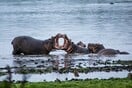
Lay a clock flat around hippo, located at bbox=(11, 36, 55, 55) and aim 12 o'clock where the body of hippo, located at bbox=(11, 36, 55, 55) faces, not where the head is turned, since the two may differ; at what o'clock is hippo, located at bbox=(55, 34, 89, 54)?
hippo, located at bbox=(55, 34, 89, 54) is roughly at 12 o'clock from hippo, located at bbox=(11, 36, 55, 55).

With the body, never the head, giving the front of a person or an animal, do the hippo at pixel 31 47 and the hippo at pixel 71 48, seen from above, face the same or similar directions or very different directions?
very different directions

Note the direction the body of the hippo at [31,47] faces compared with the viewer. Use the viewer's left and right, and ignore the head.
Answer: facing to the right of the viewer

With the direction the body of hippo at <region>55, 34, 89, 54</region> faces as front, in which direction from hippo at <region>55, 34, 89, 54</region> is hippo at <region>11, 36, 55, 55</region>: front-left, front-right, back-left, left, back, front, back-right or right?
front

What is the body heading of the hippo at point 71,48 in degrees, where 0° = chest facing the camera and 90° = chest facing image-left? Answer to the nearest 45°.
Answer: approximately 90°

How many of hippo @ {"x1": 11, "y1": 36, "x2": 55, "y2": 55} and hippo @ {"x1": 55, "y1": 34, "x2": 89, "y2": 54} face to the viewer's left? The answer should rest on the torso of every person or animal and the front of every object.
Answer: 1
